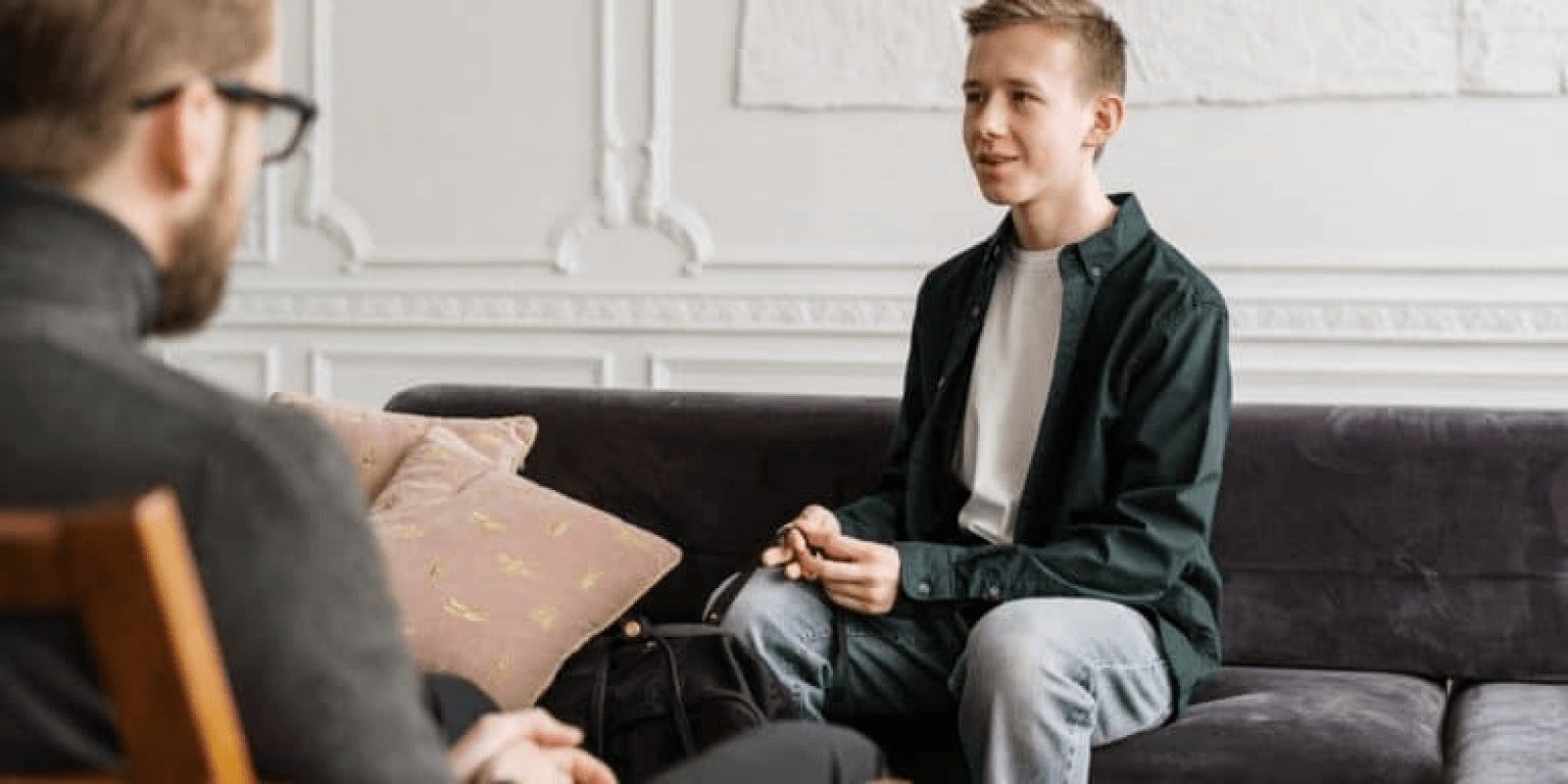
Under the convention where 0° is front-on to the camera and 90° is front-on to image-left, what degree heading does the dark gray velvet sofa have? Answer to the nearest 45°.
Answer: approximately 0°
